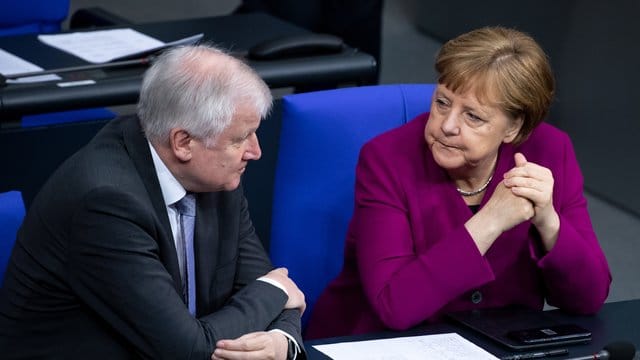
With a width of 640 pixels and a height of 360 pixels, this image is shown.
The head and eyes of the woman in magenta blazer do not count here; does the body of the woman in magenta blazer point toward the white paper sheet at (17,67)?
no

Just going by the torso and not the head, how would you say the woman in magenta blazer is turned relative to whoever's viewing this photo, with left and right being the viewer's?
facing the viewer

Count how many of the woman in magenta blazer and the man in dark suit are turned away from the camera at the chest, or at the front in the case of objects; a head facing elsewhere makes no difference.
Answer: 0

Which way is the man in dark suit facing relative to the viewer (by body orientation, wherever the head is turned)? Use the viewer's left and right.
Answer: facing the viewer and to the right of the viewer

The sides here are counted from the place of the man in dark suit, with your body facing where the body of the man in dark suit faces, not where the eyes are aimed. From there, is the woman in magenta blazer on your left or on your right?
on your left

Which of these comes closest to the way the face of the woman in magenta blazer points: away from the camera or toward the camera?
toward the camera

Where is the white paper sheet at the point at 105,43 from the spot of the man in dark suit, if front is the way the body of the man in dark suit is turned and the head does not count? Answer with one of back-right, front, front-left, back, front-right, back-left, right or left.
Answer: back-left

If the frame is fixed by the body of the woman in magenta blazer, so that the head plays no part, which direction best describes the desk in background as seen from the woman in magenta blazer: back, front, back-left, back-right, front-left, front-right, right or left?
back-right

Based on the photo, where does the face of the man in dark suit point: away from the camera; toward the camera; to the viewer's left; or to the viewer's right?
to the viewer's right

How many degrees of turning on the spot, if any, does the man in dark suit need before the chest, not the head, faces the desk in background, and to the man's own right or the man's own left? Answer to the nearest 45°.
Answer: approximately 135° to the man's own left

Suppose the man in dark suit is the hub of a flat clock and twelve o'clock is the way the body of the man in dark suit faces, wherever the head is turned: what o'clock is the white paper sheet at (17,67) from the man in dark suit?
The white paper sheet is roughly at 7 o'clock from the man in dark suit.
